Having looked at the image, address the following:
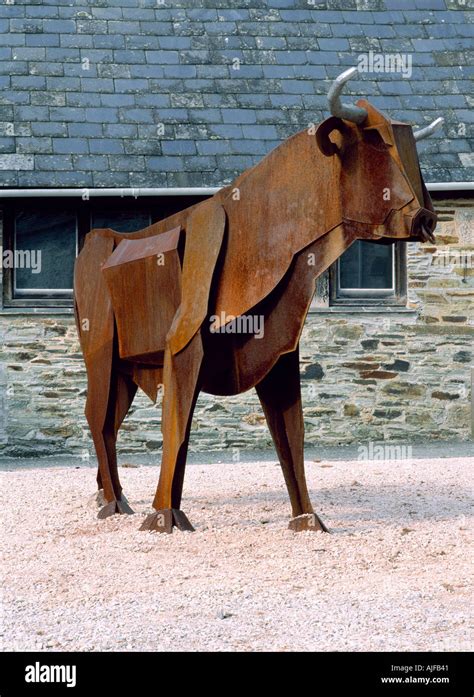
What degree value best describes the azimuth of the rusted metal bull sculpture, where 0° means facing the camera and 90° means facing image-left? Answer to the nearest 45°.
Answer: approximately 315°

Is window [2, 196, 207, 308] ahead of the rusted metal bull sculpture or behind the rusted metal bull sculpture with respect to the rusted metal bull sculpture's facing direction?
behind

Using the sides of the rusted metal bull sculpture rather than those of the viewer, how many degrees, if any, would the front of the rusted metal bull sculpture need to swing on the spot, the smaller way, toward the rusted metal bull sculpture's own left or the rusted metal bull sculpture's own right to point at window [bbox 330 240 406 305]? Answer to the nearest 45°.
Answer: approximately 135° to the rusted metal bull sculpture's own left
